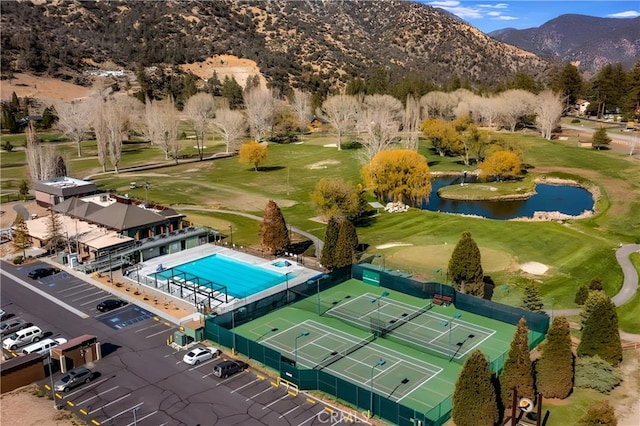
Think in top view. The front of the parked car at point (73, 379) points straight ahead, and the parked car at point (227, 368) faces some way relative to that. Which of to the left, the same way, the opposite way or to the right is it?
the opposite way

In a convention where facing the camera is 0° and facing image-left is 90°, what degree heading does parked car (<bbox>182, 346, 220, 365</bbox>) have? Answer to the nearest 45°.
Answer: approximately 225°

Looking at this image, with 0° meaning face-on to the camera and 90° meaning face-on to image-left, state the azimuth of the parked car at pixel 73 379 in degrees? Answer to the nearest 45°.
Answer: approximately 45°

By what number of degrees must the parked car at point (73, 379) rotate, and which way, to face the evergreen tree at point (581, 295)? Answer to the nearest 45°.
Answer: approximately 135° to its left

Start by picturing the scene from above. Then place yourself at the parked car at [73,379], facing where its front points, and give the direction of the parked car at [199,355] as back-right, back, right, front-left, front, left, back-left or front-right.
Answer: back-left
